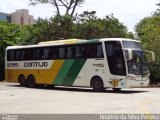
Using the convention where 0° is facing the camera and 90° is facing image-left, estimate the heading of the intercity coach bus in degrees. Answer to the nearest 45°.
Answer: approximately 315°
